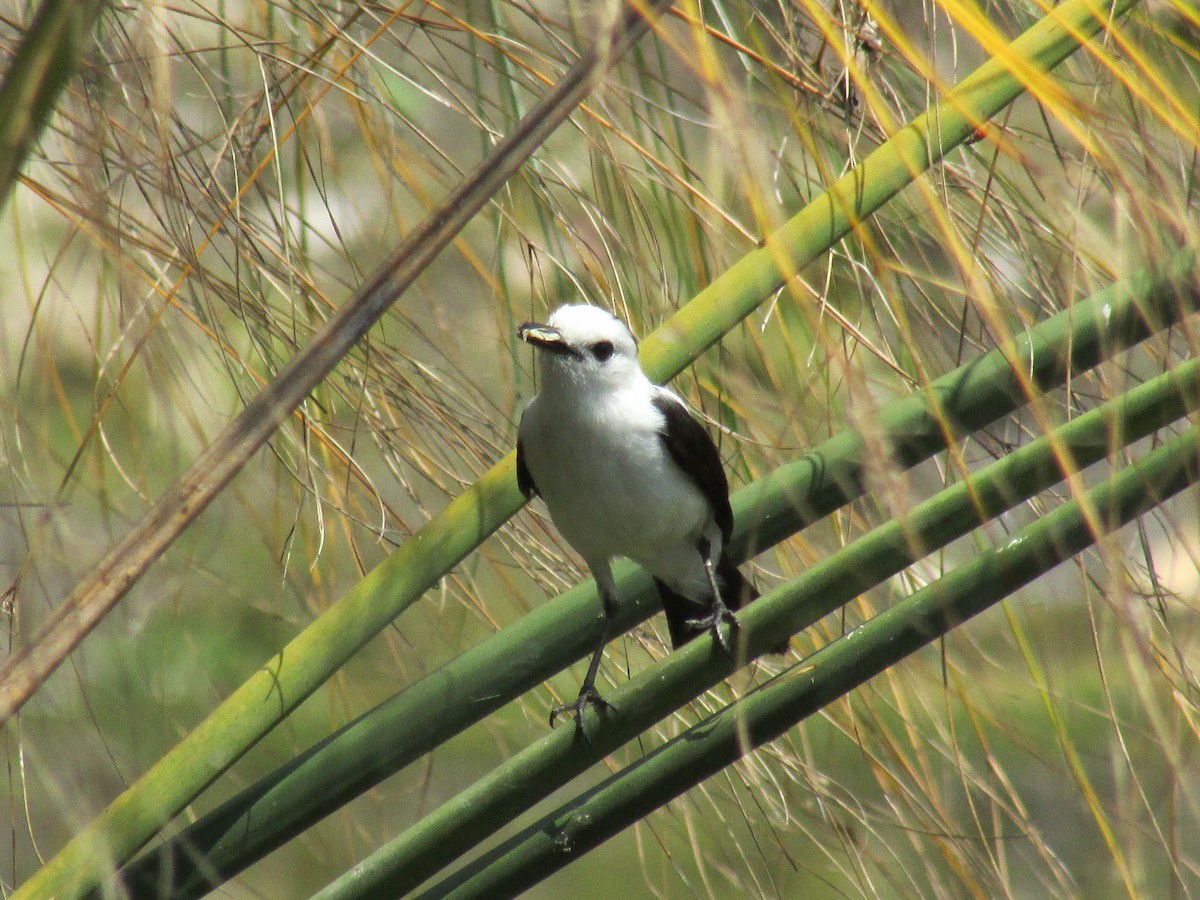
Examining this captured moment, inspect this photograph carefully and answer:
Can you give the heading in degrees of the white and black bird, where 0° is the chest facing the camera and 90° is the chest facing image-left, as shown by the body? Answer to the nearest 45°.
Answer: approximately 45°

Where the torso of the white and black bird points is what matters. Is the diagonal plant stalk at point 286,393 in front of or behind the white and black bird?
in front

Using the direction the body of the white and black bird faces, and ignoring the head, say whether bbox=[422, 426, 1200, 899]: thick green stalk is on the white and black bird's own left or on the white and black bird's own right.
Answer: on the white and black bird's own left
